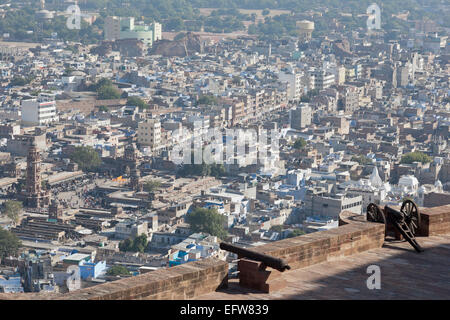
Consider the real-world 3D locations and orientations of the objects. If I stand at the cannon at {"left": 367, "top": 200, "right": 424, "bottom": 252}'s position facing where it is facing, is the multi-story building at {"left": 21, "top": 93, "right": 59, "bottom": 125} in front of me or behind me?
in front

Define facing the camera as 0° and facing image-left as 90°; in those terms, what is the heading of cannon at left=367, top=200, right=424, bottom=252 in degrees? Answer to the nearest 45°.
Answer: approximately 135°

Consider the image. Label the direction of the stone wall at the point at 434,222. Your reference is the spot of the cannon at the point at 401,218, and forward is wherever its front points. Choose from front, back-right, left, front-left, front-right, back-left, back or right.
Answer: right

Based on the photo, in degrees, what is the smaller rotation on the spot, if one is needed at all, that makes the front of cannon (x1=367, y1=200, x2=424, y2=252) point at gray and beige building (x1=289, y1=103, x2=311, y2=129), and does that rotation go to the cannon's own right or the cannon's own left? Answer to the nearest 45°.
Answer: approximately 45° to the cannon's own right

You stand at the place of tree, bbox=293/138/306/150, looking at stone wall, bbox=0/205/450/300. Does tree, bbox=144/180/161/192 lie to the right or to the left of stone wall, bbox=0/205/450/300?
right

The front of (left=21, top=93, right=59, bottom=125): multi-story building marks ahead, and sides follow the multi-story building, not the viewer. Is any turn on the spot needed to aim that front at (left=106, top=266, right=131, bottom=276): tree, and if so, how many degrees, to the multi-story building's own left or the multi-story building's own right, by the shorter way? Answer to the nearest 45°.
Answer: approximately 45° to the multi-story building's own right

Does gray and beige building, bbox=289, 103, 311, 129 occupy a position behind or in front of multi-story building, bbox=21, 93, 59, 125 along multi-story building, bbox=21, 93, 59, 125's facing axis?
in front

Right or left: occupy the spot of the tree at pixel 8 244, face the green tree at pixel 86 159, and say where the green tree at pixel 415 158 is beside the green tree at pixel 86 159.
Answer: right
